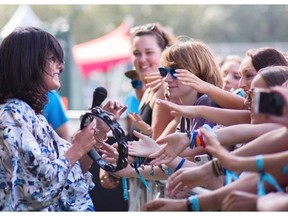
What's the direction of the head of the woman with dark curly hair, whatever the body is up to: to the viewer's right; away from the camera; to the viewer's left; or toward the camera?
to the viewer's right

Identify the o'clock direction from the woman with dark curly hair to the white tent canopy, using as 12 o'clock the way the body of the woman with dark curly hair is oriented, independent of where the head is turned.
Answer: The white tent canopy is roughly at 9 o'clock from the woman with dark curly hair.

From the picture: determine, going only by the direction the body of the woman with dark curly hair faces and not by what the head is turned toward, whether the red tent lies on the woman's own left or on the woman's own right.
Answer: on the woman's own left

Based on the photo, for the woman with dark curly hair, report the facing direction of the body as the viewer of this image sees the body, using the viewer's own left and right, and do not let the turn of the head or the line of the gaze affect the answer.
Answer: facing to the right of the viewer
